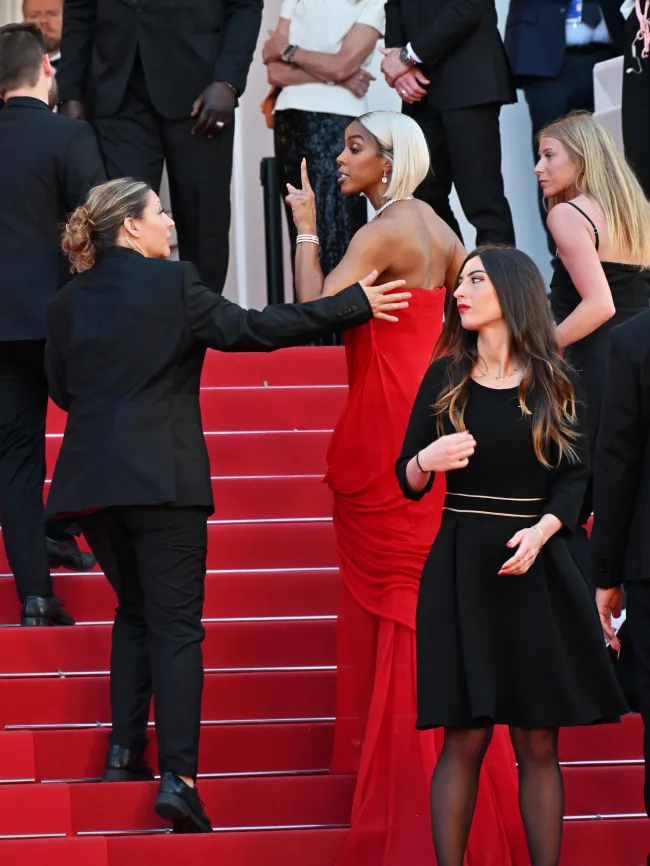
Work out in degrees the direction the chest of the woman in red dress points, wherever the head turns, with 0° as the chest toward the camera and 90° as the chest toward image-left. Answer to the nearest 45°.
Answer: approximately 135°

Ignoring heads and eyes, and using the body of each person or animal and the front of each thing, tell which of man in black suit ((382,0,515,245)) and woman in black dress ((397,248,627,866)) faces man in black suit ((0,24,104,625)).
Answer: man in black suit ((382,0,515,245))

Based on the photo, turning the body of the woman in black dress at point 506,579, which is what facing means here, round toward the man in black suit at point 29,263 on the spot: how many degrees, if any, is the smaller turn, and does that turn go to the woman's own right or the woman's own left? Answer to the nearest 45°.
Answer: approximately 135° to the woman's own right

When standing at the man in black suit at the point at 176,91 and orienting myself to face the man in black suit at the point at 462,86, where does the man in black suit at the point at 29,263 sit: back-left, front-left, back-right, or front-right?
back-right

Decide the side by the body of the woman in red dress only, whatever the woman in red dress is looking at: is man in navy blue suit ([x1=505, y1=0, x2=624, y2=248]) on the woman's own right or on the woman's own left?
on the woman's own right

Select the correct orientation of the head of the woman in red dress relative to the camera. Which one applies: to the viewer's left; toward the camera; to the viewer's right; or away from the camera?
to the viewer's left

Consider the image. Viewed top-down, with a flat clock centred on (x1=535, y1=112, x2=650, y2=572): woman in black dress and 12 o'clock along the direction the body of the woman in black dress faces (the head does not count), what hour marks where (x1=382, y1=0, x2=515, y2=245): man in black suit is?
The man in black suit is roughly at 1 o'clock from the woman in black dress.

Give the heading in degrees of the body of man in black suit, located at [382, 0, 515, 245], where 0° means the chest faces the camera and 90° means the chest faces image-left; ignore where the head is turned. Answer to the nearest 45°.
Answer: approximately 45°
